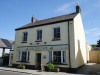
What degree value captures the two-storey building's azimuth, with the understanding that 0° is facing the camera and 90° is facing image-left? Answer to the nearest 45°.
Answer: approximately 45°
